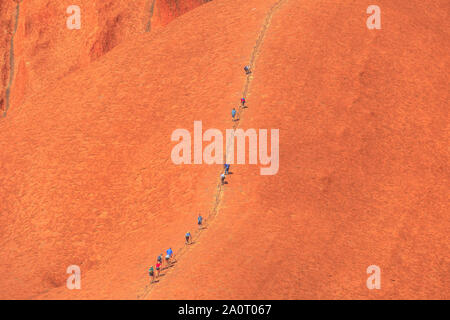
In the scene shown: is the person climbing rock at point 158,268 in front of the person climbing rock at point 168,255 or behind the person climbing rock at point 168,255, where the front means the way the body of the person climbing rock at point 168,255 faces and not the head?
behind

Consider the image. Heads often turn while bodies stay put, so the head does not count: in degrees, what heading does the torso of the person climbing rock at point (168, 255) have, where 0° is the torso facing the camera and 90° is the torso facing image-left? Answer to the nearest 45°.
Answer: approximately 225°

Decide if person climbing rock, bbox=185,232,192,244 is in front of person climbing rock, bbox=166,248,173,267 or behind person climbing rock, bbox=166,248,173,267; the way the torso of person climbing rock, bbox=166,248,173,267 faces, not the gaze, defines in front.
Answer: in front

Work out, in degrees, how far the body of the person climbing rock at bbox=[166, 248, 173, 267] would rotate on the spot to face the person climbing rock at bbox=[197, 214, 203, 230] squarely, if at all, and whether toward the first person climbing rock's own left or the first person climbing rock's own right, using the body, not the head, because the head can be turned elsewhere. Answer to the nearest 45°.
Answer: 0° — they already face them
